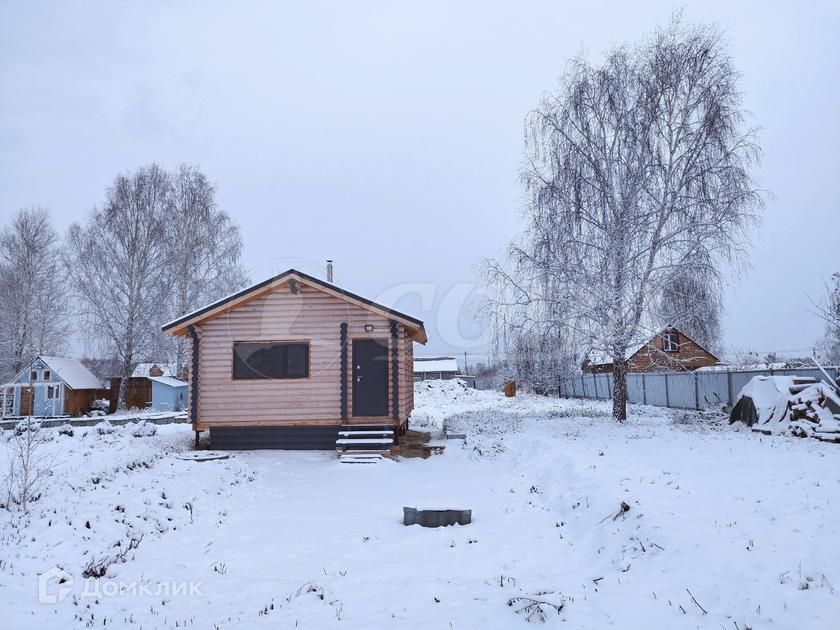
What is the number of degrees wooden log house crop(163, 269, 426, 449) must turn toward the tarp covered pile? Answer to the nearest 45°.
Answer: approximately 90° to its left

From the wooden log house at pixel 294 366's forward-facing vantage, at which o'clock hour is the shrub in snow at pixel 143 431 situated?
The shrub in snow is roughly at 3 o'clock from the wooden log house.

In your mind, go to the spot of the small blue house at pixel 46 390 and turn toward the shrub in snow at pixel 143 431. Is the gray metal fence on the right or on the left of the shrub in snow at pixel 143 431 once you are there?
left

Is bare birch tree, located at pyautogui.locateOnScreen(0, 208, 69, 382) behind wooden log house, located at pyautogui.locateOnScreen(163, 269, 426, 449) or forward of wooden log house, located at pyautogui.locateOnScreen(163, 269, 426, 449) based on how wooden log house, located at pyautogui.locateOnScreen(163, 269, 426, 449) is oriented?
behind

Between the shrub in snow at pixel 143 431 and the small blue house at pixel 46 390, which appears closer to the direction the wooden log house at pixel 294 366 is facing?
the shrub in snow

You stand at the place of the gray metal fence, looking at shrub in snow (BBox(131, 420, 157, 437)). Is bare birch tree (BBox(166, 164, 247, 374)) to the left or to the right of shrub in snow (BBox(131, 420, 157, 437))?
right

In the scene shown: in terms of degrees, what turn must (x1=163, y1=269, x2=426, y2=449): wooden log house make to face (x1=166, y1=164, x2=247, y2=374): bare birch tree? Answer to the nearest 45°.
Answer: approximately 180°

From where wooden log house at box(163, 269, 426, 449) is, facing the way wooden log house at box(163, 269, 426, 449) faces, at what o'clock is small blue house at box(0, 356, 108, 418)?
The small blue house is roughly at 5 o'clock from the wooden log house.

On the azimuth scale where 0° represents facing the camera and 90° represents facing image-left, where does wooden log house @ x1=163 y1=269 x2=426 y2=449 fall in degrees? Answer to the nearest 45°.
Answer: approximately 0°

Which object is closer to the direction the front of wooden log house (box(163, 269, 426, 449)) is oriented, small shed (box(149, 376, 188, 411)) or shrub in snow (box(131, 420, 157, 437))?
the shrub in snow

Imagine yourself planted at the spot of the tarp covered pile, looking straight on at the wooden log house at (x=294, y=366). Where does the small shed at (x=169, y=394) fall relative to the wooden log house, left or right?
right

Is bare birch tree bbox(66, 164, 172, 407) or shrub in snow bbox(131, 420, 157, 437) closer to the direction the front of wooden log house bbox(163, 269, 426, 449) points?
the shrub in snow

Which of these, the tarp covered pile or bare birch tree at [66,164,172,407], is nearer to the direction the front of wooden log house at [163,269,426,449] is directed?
the tarp covered pile
